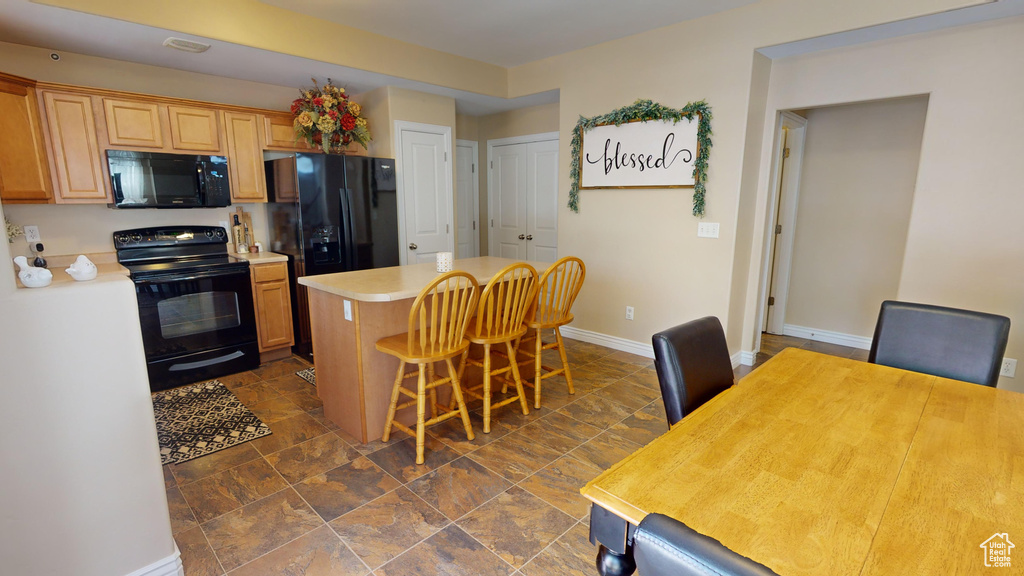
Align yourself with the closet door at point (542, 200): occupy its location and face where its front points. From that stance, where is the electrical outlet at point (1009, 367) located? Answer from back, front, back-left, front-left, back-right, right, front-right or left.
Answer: left

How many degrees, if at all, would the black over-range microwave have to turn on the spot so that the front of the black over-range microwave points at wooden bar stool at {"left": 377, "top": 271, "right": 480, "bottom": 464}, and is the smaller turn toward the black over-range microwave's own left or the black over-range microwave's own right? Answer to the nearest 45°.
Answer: approximately 45° to the black over-range microwave's own left

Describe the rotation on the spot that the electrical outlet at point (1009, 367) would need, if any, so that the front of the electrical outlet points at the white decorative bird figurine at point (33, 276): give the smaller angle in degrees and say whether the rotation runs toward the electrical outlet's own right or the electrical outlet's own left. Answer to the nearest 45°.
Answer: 0° — it already faces it

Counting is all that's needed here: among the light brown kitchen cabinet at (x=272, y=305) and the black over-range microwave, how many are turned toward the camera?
2

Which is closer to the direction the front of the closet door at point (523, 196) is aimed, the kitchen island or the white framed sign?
the kitchen island

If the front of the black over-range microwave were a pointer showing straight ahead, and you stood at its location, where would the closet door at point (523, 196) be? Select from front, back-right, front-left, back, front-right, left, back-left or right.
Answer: left

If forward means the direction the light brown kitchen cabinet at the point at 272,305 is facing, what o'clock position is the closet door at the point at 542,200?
The closet door is roughly at 9 o'clock from the light brown kitchen cabinet.
